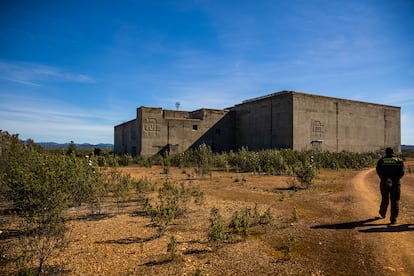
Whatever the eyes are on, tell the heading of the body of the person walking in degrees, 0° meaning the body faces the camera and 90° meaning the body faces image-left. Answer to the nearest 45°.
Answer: approximately 180°
